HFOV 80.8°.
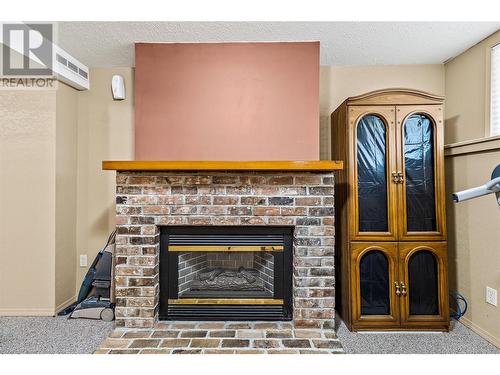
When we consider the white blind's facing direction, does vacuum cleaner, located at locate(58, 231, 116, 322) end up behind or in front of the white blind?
in front

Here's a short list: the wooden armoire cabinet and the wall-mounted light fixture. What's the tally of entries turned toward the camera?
2

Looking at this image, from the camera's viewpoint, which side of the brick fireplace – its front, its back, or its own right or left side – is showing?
front

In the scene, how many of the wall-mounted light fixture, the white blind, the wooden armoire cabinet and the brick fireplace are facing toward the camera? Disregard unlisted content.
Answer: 3

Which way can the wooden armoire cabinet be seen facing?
toward the camera

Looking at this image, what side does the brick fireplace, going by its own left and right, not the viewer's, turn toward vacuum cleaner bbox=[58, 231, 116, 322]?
right

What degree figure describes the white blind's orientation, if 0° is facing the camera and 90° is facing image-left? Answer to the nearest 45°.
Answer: approximately 90°

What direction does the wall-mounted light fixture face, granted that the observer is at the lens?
facing the viewer

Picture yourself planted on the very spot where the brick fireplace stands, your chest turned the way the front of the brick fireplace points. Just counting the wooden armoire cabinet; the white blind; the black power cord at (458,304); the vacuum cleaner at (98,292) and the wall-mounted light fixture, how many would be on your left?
3

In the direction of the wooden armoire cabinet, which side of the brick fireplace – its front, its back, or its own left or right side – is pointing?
left
